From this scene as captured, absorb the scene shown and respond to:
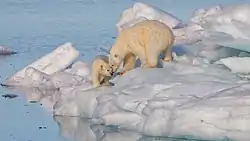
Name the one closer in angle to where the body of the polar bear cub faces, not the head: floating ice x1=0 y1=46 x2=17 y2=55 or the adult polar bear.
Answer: the adult polar bear

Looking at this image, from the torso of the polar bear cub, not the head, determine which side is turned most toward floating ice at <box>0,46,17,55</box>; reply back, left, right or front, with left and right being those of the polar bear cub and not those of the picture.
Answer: back

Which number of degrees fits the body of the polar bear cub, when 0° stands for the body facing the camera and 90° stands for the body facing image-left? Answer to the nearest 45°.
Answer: approximately 315°

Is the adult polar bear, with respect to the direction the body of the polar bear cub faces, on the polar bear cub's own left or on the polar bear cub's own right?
on the polar bear cub's own left
